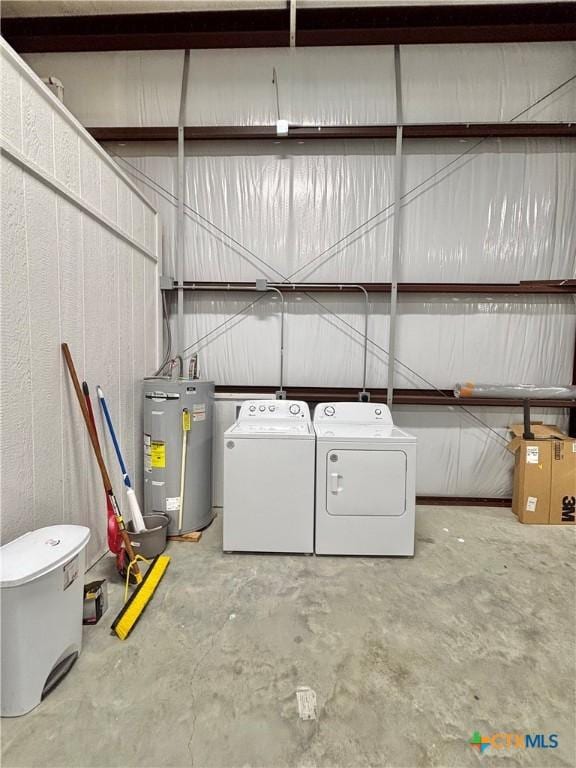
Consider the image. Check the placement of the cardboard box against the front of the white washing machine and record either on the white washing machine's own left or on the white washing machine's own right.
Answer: on the white washing machine's own left

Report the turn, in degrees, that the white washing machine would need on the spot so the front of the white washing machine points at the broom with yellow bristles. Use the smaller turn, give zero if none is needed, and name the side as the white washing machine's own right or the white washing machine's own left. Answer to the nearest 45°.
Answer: approximately 45° to the white washing machine's own right

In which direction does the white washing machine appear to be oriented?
toward the camera

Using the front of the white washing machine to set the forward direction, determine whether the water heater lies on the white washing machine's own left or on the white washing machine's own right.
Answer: on the white washing machine's own right

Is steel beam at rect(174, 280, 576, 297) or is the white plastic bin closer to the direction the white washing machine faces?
the white plastic bin
